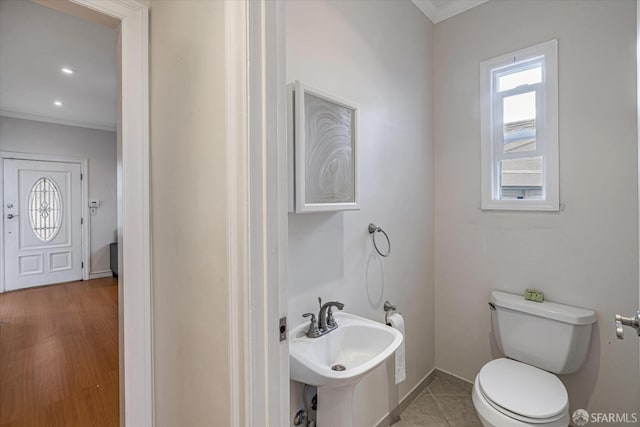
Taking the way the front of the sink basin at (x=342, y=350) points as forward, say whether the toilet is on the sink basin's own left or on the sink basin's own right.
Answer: on the sink basin's own left

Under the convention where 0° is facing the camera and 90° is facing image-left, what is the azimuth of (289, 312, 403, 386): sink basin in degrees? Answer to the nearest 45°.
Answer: approximately 315°

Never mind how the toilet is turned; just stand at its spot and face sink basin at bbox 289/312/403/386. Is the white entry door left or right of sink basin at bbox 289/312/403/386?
right

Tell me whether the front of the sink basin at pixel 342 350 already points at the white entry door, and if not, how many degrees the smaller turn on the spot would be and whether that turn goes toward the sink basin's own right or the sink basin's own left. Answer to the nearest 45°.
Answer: approximately 180°

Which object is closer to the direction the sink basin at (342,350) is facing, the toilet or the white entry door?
the toilet
